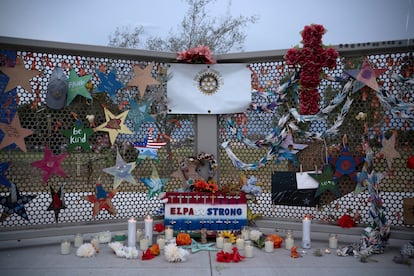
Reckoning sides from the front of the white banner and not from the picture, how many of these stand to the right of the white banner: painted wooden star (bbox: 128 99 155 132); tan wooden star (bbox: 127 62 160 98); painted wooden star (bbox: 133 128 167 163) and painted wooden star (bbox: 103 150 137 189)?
4

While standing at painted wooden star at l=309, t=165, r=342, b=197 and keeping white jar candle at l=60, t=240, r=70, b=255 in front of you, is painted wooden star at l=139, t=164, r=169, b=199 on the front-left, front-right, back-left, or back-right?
front-right

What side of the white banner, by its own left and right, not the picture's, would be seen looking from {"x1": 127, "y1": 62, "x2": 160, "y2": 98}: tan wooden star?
right

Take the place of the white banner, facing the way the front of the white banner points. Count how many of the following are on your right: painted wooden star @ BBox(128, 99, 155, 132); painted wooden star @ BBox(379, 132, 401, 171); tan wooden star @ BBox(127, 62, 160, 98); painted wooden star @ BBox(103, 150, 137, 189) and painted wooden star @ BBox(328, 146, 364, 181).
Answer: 3

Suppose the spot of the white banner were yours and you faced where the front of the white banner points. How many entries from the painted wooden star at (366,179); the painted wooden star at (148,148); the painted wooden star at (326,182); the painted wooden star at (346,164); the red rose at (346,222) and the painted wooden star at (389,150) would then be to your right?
1

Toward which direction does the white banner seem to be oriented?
toward the camera

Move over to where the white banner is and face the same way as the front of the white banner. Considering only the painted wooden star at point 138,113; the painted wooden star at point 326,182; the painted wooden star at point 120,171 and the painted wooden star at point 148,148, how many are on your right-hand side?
3

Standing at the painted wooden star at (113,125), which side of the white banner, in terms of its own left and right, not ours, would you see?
right

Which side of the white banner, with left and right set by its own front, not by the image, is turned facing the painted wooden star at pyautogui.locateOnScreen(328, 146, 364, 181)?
left

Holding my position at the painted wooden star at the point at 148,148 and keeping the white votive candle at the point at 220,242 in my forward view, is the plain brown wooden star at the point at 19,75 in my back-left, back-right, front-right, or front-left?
back-right

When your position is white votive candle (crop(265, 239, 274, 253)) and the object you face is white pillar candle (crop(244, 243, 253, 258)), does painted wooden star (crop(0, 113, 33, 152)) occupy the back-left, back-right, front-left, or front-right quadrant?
front-right
